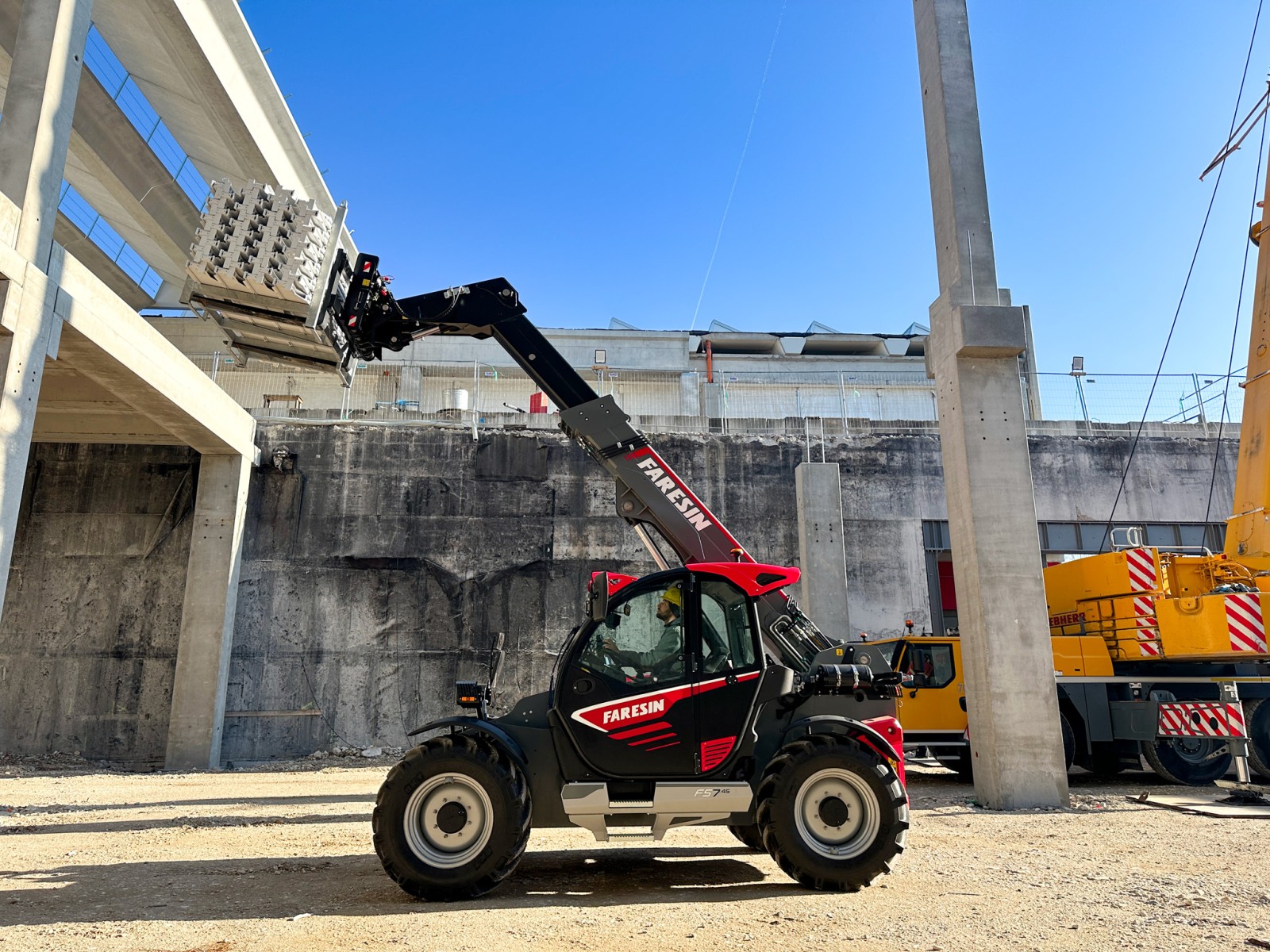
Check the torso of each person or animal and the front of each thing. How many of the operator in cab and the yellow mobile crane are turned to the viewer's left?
2

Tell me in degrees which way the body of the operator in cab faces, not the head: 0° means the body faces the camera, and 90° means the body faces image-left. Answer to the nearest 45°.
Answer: approximately 90°

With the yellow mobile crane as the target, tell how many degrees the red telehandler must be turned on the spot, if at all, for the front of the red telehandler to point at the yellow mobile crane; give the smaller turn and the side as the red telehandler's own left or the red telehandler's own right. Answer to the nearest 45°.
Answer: approximately 135° to the red telehandler's own right

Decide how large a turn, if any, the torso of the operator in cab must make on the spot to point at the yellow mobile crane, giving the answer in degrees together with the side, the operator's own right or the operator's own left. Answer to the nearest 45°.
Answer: approximately 135° to the operator's own right

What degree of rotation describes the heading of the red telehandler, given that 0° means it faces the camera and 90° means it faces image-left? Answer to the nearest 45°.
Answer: approximately 90°

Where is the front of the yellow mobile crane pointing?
to the viewer's left

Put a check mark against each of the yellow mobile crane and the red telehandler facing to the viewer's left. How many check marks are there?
2

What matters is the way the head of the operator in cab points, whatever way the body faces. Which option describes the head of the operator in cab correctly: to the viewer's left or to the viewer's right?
to the viewer's left
